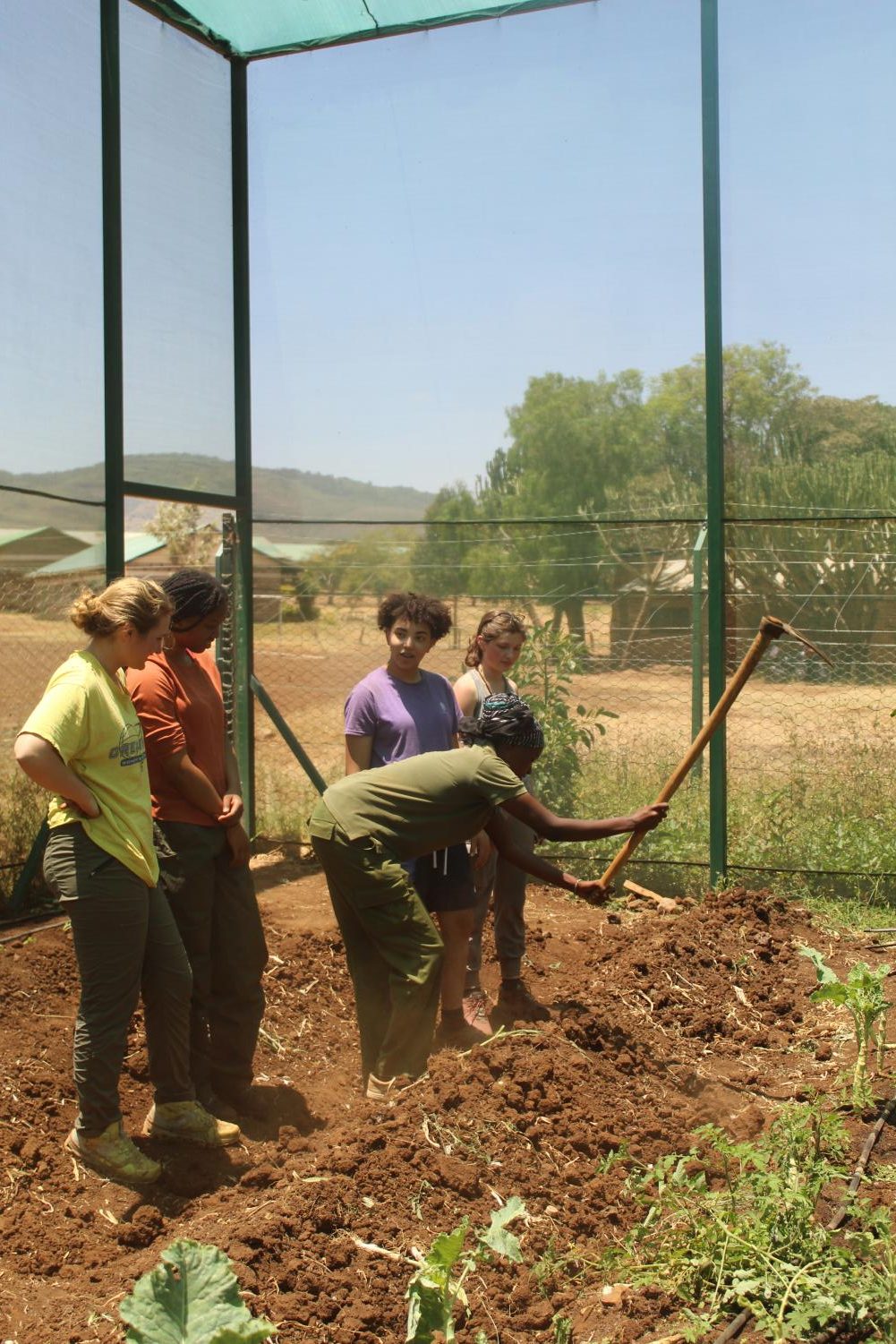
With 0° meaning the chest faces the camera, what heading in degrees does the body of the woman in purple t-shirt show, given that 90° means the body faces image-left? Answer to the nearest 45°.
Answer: approximately 0°

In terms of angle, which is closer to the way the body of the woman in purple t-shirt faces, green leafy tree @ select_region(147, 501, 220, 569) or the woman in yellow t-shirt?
the woman in yellow t-shirt

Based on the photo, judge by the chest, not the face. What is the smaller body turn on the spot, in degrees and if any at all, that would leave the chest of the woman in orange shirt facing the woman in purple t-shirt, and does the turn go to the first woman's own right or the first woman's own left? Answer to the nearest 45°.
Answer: approximately 90° to the first woman's own left

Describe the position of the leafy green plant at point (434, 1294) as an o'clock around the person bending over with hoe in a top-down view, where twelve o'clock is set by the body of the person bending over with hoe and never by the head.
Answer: The leafy green plant is roughly at 3 o'clock from the person bending over with hoe.

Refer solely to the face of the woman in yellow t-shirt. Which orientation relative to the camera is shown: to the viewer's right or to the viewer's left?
to the viewer's right

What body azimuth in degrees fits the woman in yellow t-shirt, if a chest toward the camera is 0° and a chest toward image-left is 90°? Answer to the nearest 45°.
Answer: approximately 315°

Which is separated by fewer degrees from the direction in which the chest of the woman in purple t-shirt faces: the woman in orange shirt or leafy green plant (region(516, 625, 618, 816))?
the woman in orange shirt

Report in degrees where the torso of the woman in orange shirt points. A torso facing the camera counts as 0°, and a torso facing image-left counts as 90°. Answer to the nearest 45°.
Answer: approximately 315°

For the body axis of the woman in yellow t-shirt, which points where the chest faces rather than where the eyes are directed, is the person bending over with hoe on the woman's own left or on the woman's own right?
on the woman's own left

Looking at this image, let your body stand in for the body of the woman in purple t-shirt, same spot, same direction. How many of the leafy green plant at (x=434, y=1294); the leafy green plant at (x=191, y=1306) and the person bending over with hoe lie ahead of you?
3

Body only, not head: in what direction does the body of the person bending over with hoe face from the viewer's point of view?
to the viewer's right

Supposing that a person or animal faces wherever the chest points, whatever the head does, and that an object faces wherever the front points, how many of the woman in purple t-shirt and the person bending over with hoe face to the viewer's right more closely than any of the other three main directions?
1

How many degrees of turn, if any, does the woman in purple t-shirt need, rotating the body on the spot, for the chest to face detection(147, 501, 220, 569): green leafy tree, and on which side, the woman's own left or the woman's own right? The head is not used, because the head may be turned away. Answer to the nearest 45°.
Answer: approximately 180°

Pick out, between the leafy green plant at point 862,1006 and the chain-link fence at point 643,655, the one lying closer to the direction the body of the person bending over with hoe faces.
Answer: the leafy green plant
